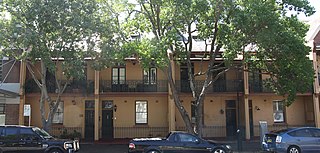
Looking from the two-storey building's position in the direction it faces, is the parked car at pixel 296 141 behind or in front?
in front

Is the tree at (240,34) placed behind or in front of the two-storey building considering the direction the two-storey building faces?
in front

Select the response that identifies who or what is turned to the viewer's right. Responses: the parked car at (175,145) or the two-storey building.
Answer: the parked car

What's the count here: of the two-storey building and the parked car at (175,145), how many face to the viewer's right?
1

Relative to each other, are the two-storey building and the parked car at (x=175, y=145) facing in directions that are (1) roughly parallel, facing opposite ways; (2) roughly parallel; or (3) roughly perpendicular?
roughly perpendicular

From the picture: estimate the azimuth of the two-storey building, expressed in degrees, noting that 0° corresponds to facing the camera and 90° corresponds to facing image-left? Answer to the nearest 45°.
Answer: approximately 0°

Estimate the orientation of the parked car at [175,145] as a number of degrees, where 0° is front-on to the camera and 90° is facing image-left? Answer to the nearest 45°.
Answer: approximately 270°

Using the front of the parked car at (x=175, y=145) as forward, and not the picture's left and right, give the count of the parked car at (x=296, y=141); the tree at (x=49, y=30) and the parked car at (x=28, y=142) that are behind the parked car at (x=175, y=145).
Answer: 2

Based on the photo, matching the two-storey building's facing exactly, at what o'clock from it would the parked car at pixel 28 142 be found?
The parked car is roughly at 1 o'clock from the two-storey building.

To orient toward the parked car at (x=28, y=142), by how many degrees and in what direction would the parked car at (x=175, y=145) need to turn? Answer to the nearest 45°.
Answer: approximately 180°
